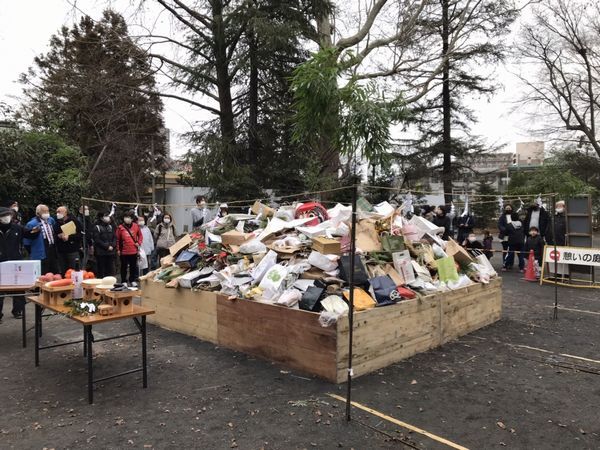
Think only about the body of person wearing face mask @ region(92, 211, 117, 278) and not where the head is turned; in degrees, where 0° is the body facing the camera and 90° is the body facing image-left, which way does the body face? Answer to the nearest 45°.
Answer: approximately 315°

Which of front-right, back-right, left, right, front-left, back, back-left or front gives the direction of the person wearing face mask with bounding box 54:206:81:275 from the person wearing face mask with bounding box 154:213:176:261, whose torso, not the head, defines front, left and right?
front-right

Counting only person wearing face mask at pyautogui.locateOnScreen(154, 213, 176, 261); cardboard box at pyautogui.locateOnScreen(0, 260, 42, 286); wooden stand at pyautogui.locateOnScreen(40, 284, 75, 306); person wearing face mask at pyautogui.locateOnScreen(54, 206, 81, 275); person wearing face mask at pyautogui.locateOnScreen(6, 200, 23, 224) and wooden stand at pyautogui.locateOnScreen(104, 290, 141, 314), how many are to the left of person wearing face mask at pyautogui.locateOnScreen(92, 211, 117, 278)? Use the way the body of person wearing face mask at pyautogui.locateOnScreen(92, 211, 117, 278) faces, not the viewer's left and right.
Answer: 1

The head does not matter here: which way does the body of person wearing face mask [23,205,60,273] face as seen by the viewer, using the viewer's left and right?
facing the viewer and to the right of the viewer

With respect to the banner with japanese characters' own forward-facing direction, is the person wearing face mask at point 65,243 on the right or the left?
on its right

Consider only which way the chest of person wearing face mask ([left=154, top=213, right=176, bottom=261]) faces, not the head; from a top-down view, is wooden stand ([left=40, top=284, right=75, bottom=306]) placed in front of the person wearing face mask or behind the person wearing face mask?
in front

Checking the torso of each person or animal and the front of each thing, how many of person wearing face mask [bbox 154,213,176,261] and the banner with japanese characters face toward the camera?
2

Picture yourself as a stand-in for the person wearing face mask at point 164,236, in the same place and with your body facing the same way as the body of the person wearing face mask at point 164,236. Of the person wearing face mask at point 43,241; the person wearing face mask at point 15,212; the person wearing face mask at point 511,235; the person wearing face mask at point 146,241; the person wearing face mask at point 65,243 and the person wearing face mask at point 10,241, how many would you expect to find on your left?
1

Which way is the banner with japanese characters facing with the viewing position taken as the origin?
facing the viewer

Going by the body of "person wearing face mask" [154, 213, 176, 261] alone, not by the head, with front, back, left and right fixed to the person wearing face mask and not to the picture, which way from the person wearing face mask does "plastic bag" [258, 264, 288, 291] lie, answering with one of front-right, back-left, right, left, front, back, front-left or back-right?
front

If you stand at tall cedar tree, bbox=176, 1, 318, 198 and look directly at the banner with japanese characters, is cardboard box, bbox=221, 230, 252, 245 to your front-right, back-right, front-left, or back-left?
front-right

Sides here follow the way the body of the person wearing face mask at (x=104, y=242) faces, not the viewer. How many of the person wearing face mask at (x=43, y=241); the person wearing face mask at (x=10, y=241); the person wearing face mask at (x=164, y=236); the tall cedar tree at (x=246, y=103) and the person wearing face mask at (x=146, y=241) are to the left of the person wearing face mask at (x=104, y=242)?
3

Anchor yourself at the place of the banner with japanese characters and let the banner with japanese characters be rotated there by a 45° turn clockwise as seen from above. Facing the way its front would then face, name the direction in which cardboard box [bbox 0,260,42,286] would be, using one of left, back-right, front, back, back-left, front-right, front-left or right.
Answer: front

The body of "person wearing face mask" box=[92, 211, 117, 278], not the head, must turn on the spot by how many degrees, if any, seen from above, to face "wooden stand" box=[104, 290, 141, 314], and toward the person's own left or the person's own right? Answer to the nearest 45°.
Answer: approximately 45° to the person's own right

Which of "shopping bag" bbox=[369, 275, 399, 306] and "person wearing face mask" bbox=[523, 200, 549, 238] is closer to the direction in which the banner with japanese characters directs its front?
the shopping bag

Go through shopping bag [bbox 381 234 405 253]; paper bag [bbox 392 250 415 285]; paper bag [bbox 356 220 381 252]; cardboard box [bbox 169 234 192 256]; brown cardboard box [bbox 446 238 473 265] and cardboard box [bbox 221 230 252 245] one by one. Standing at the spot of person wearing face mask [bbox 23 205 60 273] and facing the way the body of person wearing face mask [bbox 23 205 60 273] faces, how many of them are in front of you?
6

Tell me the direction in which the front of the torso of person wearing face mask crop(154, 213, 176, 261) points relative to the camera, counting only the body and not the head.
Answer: toward the camera
